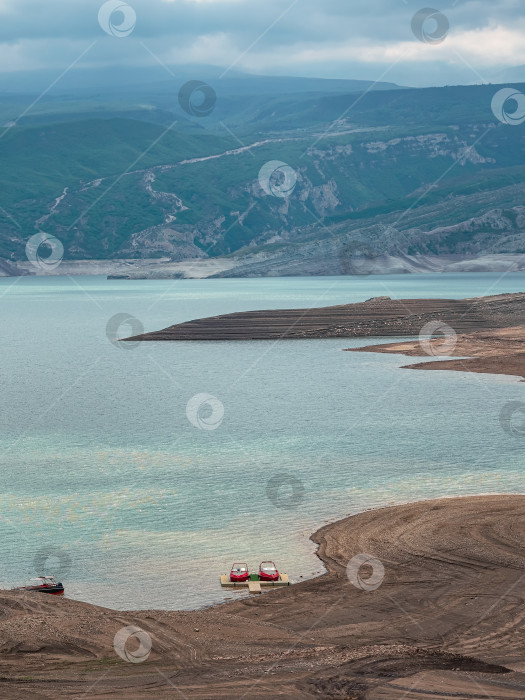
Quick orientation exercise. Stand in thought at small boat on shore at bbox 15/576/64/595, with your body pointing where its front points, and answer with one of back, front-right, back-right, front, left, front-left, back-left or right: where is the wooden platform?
back

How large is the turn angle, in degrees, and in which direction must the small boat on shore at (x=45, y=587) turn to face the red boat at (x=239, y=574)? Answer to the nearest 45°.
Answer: approximately 180°

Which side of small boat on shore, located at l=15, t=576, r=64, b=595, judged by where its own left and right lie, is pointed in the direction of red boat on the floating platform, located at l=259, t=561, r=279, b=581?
back

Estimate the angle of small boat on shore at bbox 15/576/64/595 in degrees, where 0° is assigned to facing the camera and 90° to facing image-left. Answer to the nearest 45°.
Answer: approximately 90°
